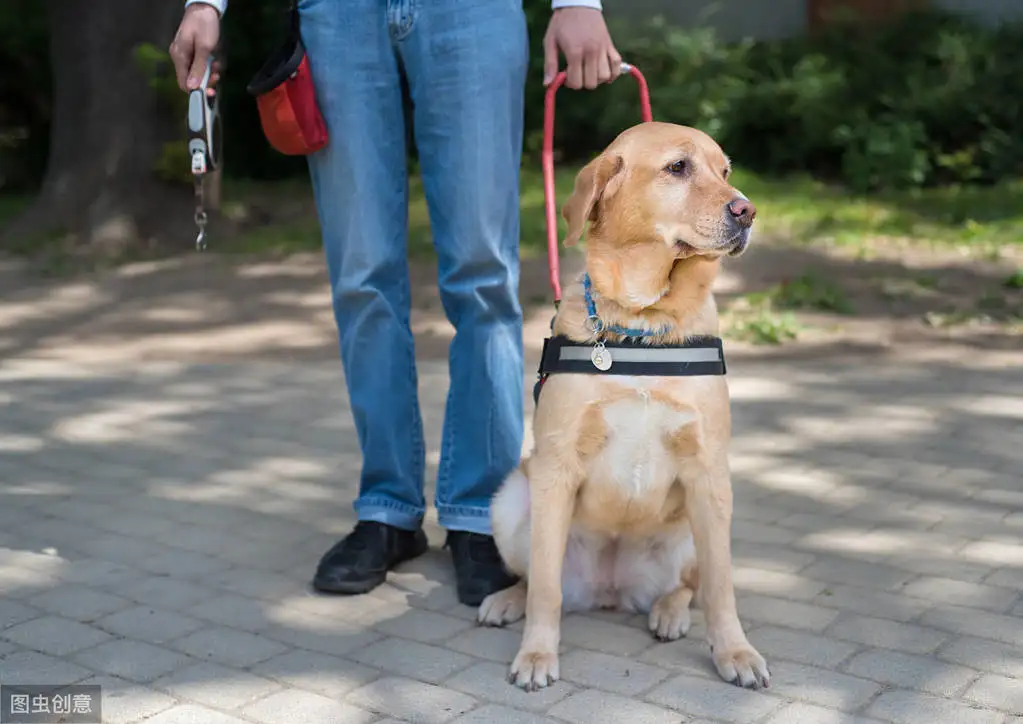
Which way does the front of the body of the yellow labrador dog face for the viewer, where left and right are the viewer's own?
facing the viewer

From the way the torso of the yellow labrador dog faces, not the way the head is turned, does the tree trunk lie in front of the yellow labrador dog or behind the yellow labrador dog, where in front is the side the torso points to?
behind
